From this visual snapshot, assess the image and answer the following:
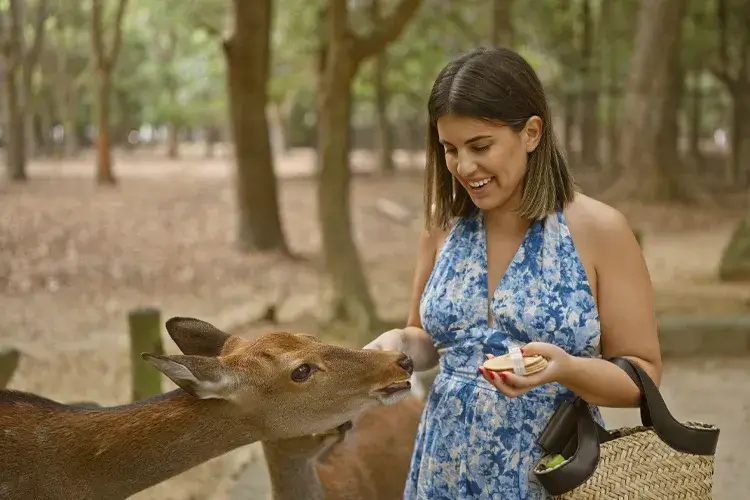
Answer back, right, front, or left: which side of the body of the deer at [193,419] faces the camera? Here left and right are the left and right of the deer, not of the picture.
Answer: right

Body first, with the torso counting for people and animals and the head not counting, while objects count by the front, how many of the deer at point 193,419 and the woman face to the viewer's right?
1

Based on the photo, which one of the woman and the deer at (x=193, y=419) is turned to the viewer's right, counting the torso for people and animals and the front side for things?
the deer

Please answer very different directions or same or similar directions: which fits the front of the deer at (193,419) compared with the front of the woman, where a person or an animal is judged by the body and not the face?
very different directions

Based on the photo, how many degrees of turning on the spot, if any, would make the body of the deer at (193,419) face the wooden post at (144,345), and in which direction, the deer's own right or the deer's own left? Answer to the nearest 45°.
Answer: approximately 90° to the deer's own left

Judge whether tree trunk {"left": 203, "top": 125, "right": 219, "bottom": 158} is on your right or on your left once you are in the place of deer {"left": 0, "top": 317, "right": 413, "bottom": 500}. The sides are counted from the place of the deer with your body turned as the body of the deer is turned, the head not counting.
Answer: on your left

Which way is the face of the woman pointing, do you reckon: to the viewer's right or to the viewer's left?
to the viewer's left

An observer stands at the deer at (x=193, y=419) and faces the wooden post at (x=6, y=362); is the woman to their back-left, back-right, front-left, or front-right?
back-right

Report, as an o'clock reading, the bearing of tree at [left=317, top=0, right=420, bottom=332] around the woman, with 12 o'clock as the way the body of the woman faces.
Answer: The tree is roughly at 4 o'clock from the woman.

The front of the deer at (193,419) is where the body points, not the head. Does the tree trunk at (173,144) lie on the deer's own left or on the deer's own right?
on the deer's own left

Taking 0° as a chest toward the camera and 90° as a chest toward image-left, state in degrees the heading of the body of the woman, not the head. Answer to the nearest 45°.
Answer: approximately 45°

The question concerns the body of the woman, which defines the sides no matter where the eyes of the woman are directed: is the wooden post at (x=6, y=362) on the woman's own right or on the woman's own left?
on the woman's own right

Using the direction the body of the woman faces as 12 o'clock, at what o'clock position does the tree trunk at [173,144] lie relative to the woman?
The tree trunk is roughly at 4 o'clock from the woman.

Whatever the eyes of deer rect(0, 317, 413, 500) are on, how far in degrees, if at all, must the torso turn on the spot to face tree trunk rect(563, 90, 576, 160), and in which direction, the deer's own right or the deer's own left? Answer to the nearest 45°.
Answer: approximately 45° to the deer's own left
